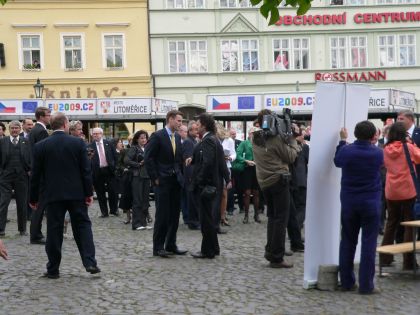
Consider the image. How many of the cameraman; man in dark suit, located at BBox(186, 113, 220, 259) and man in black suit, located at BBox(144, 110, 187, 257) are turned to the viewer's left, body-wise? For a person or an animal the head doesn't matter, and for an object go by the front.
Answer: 1

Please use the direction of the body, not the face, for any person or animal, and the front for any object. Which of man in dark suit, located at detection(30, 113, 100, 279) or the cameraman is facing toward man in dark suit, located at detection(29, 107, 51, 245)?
man in dark suit, located at detection(30, 113, 100, 279)

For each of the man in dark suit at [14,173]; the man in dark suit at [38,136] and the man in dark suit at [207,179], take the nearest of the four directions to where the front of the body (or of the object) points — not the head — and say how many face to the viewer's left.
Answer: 1

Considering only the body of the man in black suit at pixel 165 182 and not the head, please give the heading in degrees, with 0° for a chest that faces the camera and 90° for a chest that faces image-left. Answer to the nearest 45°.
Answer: approximately 315°

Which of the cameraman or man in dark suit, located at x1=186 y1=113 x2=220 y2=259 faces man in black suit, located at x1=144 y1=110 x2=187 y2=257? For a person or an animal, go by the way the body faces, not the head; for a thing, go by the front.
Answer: the man in dark suit

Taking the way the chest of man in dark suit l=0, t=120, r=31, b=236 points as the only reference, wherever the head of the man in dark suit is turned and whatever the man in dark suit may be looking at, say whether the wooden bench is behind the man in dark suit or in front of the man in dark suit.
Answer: in front

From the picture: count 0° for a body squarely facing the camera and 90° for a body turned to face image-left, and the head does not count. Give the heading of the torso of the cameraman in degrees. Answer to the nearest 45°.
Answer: approximately 225°

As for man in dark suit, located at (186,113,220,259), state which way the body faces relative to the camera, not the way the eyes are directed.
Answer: to the viewer's left

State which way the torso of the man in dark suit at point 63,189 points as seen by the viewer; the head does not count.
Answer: away from the camera

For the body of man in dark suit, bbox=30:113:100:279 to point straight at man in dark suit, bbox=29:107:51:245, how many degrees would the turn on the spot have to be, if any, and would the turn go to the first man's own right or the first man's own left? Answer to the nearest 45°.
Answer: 0° — they already face them
